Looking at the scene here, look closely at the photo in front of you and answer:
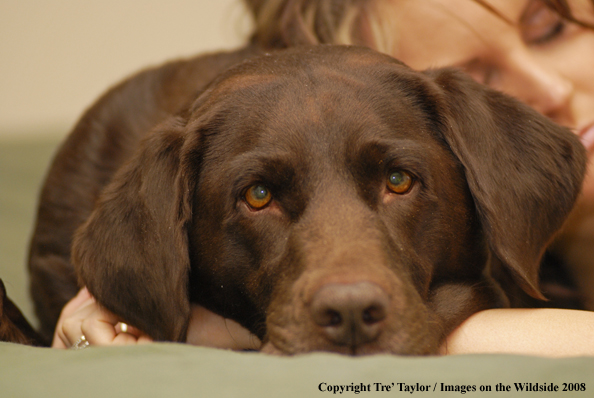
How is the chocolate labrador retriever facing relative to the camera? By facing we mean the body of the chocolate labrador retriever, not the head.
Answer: toward the camera
